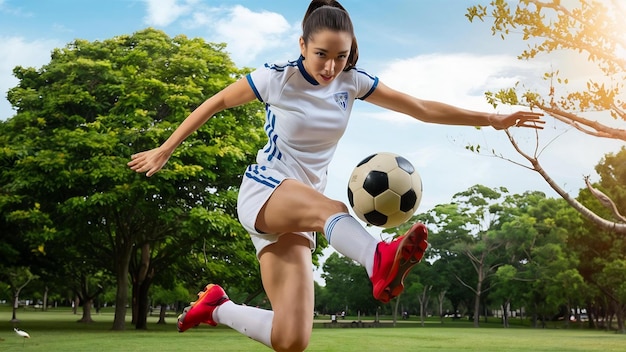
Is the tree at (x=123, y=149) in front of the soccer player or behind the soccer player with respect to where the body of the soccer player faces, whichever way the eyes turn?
behind

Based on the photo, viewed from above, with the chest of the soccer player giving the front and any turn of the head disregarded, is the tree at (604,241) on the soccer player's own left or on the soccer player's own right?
on the soccer player's own left

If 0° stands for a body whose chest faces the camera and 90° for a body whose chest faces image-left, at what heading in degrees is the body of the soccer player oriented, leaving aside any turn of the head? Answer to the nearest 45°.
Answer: approximately 315°
